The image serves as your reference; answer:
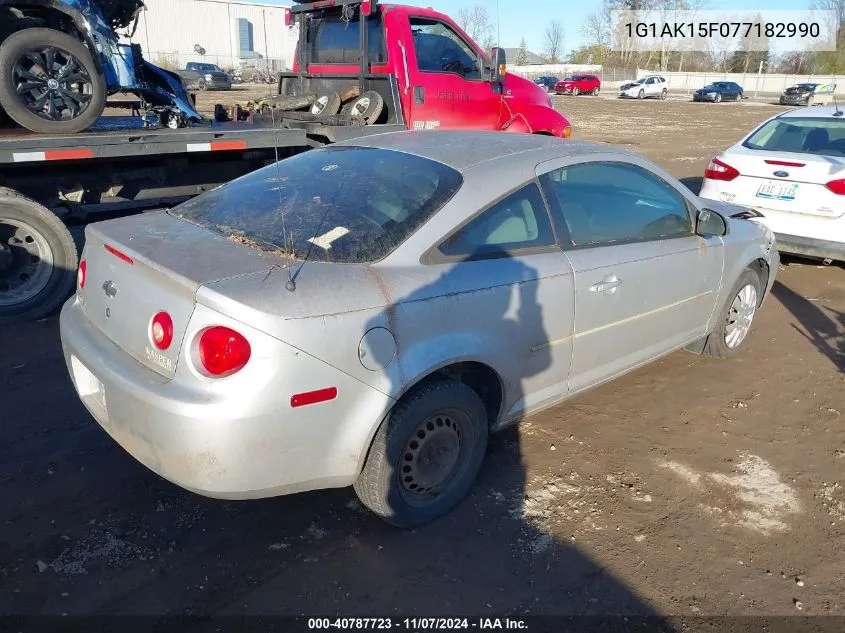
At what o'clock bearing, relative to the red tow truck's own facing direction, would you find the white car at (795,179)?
The white car is roughly at 2 o'clock from the red tow truck.

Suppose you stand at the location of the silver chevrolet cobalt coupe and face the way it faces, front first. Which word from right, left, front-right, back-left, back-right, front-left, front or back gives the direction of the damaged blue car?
left

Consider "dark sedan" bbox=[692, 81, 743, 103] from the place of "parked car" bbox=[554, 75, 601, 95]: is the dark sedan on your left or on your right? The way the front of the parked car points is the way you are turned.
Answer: on your left

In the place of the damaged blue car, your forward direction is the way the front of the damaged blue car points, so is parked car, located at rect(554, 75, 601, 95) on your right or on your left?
on your left

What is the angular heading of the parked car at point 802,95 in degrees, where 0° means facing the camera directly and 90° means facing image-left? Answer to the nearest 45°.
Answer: approximately 45°

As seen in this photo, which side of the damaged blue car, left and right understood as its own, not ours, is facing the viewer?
right

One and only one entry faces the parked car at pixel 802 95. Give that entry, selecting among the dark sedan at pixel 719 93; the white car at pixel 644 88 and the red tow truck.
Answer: the red tow truck

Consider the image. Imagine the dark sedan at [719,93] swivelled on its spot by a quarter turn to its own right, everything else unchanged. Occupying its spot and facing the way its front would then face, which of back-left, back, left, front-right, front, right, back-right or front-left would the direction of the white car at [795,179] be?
back-left

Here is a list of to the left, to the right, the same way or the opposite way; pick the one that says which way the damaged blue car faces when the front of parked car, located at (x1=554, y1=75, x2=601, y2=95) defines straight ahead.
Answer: the opposite way

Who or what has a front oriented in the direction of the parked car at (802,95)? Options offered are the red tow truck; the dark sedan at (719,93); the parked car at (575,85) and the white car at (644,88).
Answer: the red tow truck

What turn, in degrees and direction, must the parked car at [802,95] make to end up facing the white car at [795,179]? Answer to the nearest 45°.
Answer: approximately 45° to its left

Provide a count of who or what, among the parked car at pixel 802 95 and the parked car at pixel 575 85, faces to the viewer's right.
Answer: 0

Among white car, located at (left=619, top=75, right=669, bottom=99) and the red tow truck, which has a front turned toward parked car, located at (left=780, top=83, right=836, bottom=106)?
the red tow truck
